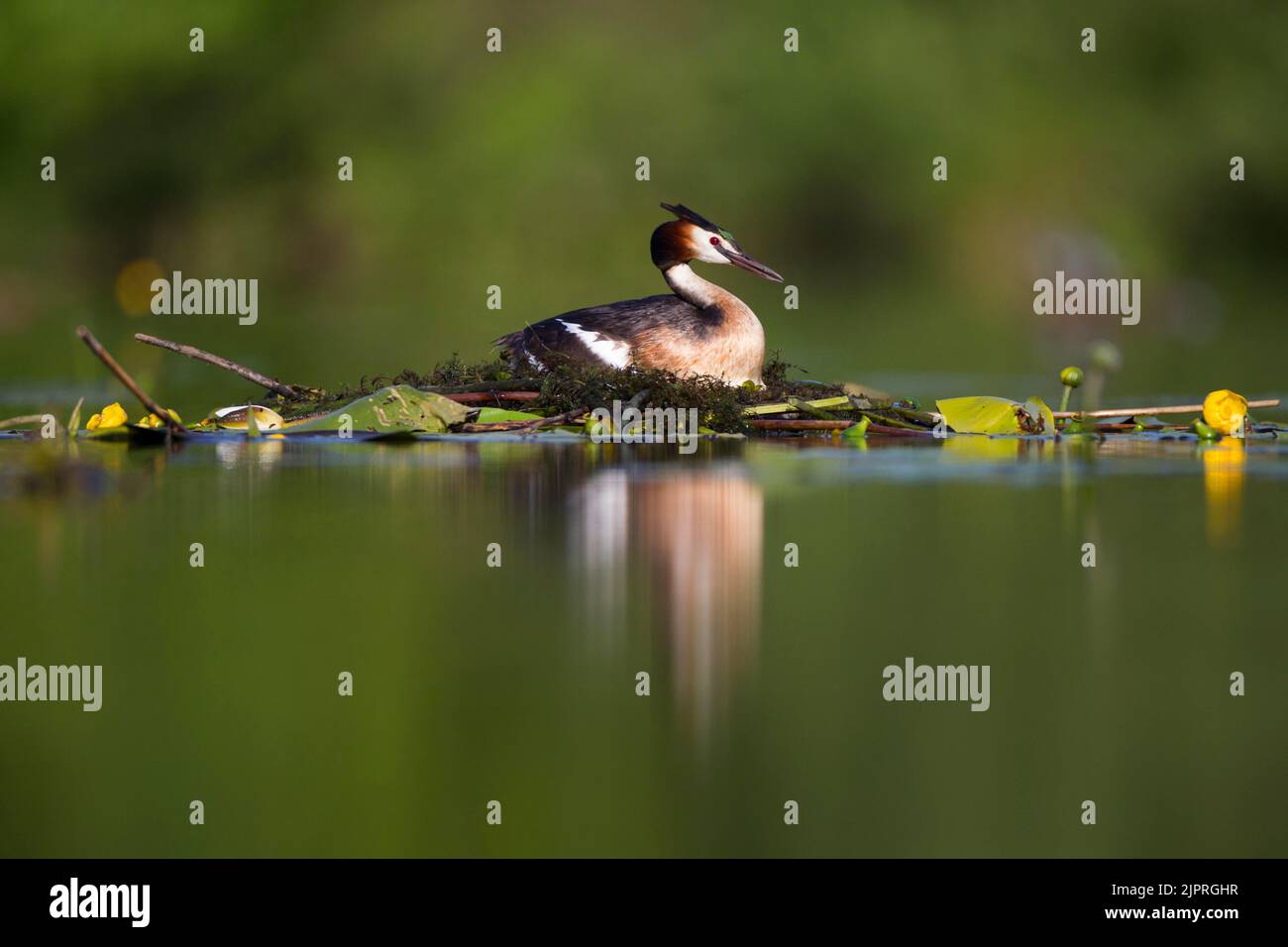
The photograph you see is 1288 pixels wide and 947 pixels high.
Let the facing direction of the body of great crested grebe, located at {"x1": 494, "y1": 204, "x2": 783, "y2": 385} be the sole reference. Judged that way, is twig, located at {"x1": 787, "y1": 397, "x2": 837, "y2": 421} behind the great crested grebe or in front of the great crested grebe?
in front

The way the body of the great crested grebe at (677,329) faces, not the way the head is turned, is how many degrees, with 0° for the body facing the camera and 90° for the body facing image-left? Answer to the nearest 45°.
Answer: approximately 270°

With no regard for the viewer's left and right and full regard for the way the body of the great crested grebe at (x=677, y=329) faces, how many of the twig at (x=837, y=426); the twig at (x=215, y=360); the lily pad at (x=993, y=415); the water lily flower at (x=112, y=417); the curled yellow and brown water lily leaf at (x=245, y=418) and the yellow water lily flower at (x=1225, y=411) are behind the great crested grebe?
3

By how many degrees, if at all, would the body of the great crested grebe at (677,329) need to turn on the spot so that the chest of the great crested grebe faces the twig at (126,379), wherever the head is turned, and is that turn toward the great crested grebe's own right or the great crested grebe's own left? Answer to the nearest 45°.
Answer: approximately 135° to the great crested grebe's own right

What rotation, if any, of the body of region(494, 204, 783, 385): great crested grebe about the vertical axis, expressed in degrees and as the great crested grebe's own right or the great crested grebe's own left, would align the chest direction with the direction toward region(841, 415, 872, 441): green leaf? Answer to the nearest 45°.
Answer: approximately 45° to the great crested grebe's own right

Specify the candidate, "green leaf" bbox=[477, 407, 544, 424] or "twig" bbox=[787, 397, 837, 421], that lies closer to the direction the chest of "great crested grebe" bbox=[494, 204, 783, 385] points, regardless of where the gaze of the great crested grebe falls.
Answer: the twig

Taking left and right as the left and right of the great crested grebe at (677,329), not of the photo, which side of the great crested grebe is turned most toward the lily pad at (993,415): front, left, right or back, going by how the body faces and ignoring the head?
front

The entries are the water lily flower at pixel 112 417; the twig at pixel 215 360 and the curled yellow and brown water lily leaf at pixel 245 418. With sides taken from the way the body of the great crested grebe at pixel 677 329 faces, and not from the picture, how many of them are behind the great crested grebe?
3

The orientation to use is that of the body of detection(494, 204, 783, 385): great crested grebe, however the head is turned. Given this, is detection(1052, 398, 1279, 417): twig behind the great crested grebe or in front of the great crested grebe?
in front

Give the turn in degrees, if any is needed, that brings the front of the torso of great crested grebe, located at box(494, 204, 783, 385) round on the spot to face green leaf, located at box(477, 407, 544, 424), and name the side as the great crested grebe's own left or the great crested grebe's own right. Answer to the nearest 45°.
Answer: approximately 135° to the great crested grebe's own right

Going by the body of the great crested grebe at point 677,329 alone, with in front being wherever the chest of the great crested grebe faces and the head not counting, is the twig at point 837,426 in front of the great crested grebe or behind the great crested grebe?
in front

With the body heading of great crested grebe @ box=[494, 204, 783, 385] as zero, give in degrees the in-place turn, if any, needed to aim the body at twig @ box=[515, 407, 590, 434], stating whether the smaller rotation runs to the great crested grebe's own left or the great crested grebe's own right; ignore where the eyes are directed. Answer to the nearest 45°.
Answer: approximately 135° to the great crested grebe's own right

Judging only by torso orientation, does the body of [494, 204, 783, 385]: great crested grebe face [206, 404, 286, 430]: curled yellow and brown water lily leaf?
no

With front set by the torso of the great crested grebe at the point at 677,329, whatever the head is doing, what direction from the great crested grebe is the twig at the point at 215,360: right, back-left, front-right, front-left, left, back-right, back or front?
back

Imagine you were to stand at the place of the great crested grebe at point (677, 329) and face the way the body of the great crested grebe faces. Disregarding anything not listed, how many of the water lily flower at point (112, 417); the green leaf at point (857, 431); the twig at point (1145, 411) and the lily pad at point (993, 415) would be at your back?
1
